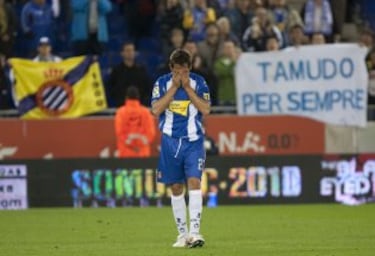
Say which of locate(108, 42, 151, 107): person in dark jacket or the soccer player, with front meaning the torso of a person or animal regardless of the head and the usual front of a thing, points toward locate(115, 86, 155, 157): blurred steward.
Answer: the person in dark jacket

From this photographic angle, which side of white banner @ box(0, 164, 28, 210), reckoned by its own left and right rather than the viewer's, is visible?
front

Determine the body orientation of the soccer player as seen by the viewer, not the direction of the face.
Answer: toward the camera

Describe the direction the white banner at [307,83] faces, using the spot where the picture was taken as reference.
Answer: facing the viewer

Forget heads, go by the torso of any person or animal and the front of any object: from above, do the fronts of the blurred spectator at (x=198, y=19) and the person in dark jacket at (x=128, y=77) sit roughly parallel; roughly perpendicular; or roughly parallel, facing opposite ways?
roughly parallel

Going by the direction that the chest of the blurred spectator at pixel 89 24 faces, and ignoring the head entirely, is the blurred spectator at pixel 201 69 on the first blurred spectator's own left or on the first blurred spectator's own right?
on the first blurred spectator's own left

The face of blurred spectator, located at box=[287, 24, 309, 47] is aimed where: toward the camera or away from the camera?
toward the camera

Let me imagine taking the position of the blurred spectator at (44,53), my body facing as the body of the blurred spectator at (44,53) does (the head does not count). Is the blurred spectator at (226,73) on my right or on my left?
on my left

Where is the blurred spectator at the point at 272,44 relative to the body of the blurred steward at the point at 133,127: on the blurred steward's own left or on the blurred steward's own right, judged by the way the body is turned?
on the blurred steward's own right

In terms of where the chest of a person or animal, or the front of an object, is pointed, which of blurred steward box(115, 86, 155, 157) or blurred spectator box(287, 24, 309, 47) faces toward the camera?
blurred spectator box(287, 24, 309, 47)

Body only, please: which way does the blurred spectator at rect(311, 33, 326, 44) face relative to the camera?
toward the camera

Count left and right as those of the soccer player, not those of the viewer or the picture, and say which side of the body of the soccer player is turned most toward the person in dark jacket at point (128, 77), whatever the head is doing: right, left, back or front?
back

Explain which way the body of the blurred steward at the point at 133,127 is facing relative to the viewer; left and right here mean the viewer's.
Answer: facing away from the viewer

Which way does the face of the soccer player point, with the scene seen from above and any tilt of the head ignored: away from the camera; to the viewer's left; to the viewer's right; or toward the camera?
toward the camera

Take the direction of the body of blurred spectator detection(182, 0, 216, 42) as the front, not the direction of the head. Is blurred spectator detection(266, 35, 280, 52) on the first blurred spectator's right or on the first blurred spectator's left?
on the first blurred spectator's left
